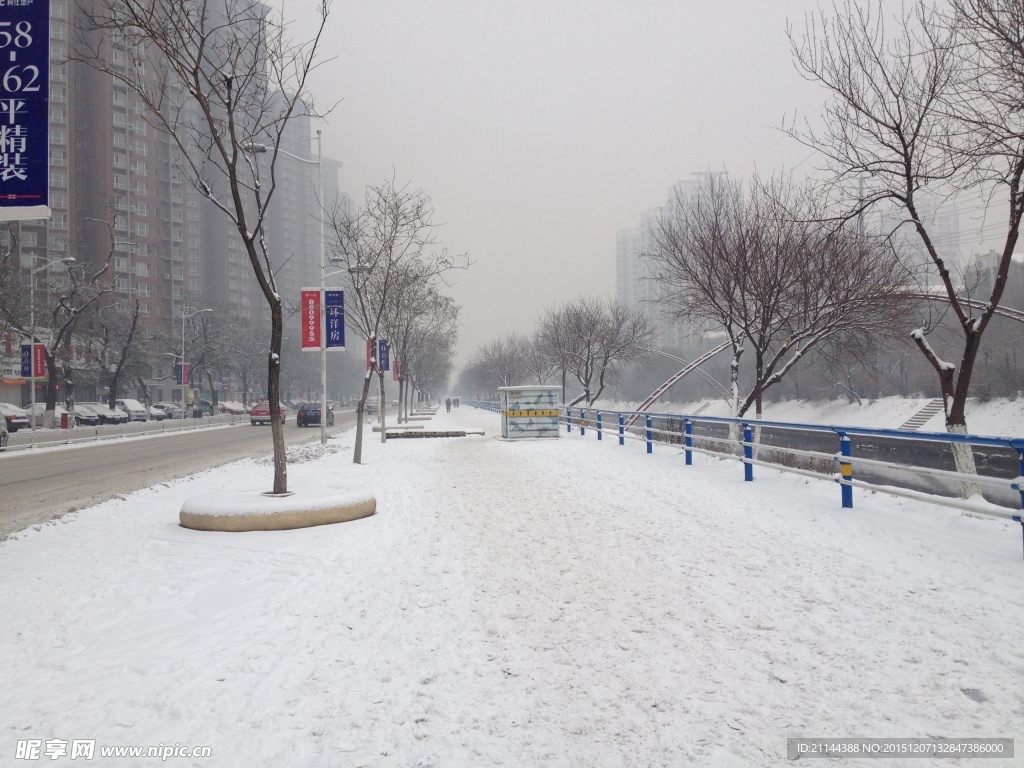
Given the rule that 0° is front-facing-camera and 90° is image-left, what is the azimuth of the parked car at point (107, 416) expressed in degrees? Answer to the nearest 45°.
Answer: approximately 315°

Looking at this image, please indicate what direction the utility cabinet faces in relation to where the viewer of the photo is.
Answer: facing the viewer

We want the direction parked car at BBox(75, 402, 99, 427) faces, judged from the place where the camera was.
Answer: facing the viewer and to the right of the viewer

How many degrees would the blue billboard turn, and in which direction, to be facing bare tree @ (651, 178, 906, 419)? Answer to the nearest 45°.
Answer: approximately 90° to its left

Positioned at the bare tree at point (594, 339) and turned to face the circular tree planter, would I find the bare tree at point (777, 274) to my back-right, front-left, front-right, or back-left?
front-left

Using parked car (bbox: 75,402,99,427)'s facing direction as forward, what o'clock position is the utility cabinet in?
The utility cabinet is roughly at 1 o'clock from the parked car.

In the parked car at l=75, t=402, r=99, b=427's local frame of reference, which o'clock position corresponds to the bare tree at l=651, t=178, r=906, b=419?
The bare tree is roughly at 1 o'clock from the parked car.

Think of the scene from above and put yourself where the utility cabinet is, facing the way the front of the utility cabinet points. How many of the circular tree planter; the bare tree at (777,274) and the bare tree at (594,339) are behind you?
1

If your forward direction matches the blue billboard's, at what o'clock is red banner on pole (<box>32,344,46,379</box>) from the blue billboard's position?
The red banner on pole is roughly at 6 o'clock from the blue billboard.

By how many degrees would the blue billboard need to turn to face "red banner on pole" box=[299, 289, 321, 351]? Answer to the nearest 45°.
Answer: approximately 135° to its left

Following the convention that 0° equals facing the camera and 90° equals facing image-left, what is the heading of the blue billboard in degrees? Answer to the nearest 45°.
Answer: approximately 0°

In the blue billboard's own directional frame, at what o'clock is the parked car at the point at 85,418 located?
The parked car is roughly at 6 o'clock from the blue billboard.

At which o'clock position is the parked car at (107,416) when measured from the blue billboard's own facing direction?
The parked car is roughly at 6 o'clock from the blue billboard.

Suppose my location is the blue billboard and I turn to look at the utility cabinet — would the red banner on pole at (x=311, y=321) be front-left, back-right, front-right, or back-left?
front-left

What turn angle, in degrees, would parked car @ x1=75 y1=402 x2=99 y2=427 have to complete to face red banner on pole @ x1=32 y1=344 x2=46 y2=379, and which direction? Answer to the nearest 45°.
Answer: approximately 45° to its right

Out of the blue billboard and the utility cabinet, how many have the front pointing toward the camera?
2
